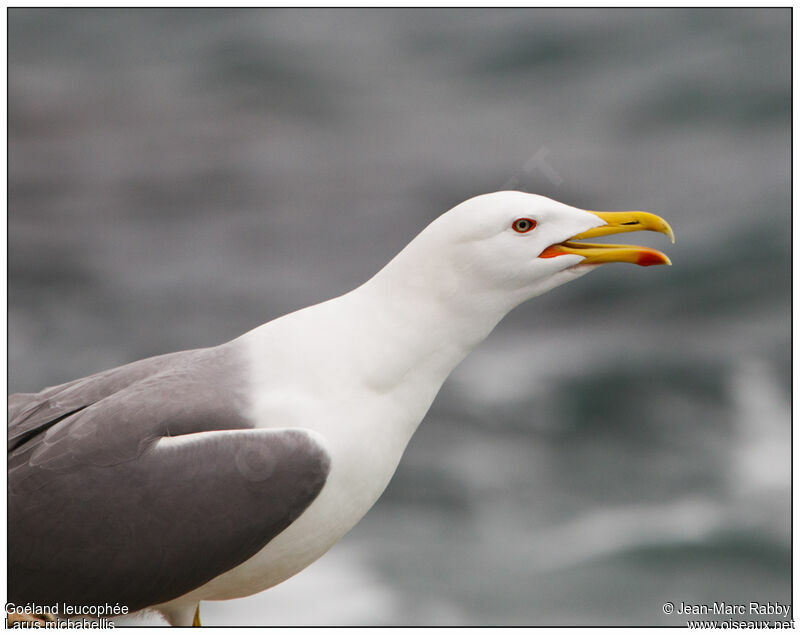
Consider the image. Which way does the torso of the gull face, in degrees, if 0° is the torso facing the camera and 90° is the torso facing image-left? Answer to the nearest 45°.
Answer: approximately 270°
